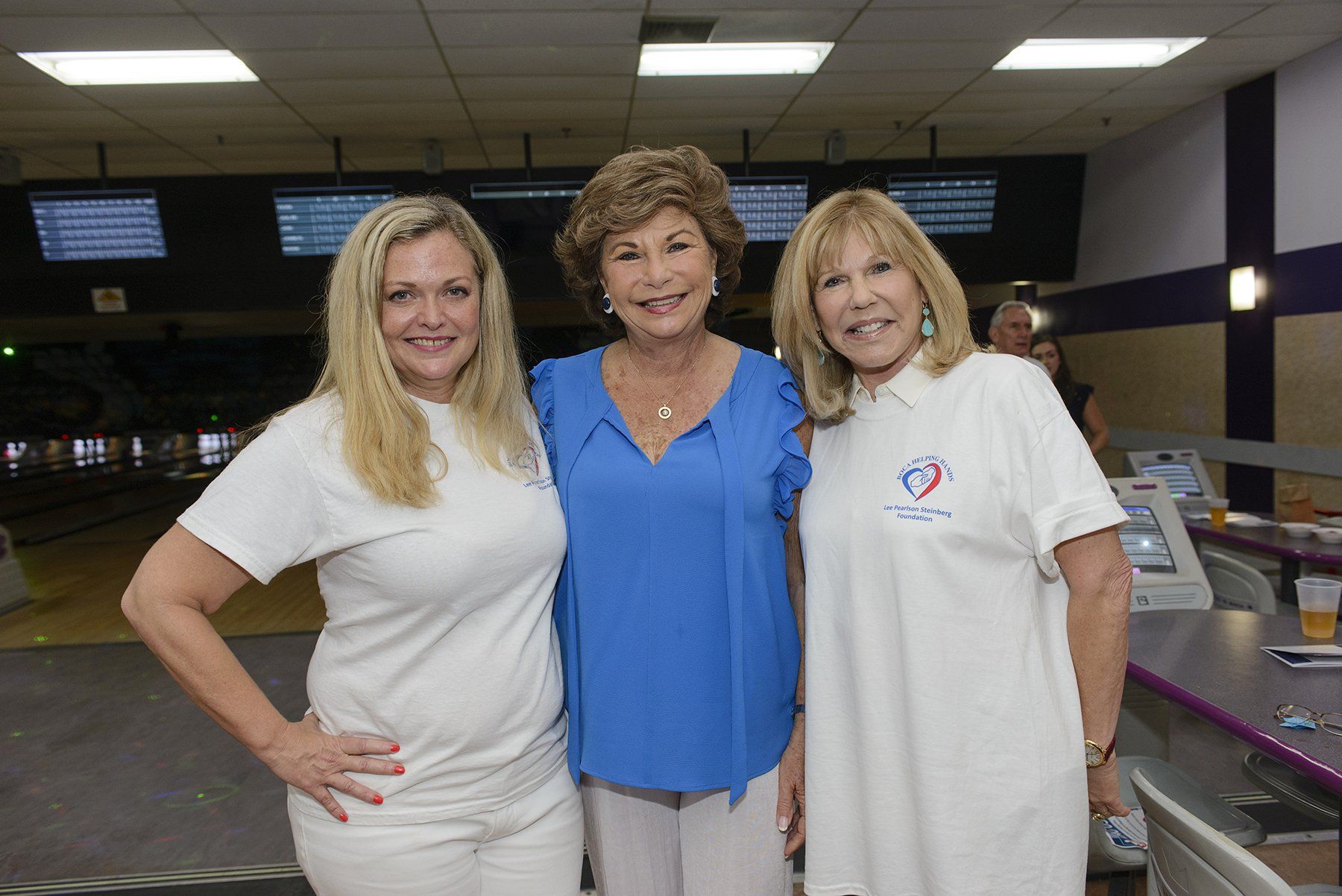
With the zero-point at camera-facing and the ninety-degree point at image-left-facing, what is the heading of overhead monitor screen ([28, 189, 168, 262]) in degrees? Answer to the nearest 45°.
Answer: approximately 0°

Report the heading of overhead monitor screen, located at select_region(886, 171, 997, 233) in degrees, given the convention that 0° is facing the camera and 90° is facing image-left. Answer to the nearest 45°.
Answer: approximately 0°

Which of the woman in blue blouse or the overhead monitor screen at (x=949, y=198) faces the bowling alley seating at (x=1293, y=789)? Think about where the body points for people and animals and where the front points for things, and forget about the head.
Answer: the overhead monitor screen

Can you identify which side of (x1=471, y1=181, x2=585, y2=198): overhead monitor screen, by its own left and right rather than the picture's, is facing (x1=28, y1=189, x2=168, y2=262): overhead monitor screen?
right

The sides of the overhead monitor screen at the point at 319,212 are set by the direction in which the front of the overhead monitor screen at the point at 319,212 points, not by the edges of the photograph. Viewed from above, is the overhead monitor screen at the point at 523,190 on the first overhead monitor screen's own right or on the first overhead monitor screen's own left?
on the first overhead monitor screen's own left

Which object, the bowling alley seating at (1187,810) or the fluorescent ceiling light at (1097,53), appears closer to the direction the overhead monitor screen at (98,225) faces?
the bowling alley seating
